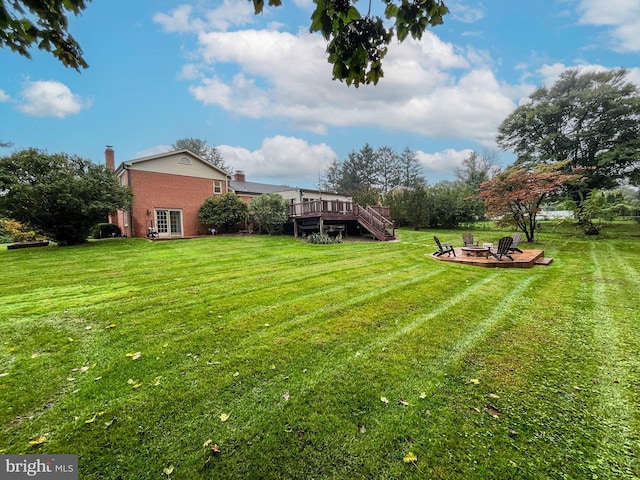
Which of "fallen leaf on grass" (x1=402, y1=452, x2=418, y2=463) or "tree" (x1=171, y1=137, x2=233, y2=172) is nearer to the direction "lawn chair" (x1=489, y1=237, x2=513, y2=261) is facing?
the tree

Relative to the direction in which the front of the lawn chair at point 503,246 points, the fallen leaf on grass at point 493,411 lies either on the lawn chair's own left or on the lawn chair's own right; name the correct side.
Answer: on the lawn chair's own left

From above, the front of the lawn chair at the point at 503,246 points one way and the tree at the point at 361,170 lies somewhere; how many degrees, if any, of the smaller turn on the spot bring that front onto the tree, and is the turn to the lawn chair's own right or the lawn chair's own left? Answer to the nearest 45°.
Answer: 0° — it already faces it

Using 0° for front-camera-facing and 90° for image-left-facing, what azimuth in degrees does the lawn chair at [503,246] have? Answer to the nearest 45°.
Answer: approximately 135°

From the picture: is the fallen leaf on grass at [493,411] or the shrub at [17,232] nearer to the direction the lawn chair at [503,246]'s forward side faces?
the shrub

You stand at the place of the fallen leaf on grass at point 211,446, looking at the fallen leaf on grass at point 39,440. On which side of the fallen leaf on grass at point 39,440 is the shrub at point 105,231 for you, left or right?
right
